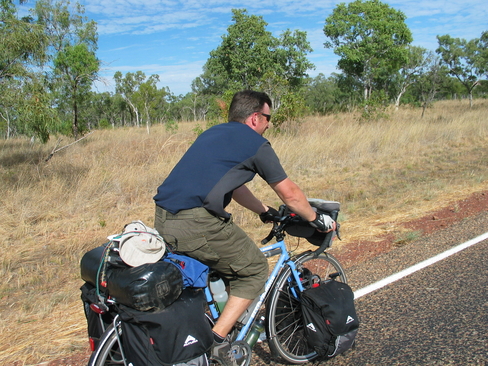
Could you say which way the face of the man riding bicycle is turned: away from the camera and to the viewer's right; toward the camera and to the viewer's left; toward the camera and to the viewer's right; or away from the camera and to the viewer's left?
away from the camera and to the viewer's right

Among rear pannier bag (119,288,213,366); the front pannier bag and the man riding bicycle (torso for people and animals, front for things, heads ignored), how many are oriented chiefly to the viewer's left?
0

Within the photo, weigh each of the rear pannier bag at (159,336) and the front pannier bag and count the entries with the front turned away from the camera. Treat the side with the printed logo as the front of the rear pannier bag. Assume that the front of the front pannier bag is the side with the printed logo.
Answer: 0

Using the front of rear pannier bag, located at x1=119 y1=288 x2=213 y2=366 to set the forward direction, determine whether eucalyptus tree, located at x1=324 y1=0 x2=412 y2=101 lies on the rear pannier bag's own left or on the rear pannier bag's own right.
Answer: on the rear pannier bag's own left

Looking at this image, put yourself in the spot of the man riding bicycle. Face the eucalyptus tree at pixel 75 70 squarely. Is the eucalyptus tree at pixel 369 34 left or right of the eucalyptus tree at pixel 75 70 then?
right

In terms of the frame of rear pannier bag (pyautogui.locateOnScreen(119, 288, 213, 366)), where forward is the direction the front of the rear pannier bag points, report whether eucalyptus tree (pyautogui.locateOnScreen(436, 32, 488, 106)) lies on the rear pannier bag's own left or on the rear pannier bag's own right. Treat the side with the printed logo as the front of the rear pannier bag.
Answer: on the rear pannier bag's own left

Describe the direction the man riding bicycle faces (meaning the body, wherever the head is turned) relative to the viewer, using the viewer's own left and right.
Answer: facing away from the viewer and to the right of the viewer

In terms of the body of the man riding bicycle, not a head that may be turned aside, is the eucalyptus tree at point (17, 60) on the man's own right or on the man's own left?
on the man's own left

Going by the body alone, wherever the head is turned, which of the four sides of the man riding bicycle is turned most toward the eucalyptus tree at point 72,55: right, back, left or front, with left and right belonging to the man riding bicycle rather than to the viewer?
left

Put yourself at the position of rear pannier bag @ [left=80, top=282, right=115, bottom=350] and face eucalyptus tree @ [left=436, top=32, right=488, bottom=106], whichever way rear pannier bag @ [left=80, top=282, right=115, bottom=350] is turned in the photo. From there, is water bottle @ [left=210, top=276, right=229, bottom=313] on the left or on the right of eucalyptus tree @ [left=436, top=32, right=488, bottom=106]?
right

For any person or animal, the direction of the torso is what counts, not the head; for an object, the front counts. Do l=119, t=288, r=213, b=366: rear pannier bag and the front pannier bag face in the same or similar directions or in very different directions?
same or similar directions
